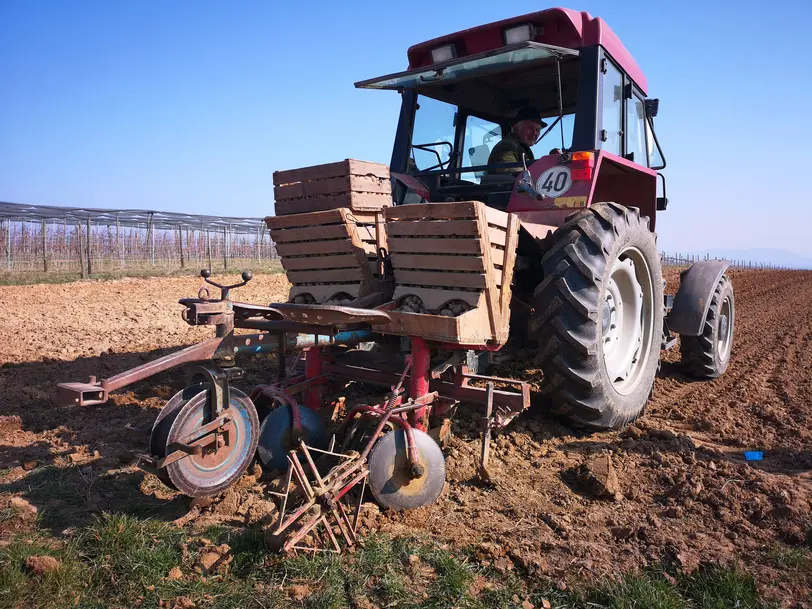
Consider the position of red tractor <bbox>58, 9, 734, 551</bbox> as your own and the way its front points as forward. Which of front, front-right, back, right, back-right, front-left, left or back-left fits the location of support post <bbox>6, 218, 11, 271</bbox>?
left

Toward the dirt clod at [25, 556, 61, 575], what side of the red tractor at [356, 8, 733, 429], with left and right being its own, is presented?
back

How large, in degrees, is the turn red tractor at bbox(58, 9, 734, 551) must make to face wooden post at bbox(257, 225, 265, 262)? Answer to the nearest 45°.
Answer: approximately 45° to its left

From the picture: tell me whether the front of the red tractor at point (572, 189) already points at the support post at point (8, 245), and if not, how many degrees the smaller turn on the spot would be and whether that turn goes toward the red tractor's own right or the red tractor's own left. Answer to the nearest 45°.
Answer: approximately 90° to the red tractor's own left

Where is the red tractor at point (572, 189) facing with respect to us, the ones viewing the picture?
facing away from the viewer and to the right of the viewer

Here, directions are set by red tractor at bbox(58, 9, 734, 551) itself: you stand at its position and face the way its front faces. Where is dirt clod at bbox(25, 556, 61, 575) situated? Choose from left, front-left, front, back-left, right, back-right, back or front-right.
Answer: back

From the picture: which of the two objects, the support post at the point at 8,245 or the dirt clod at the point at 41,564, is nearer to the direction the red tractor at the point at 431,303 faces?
the support post
